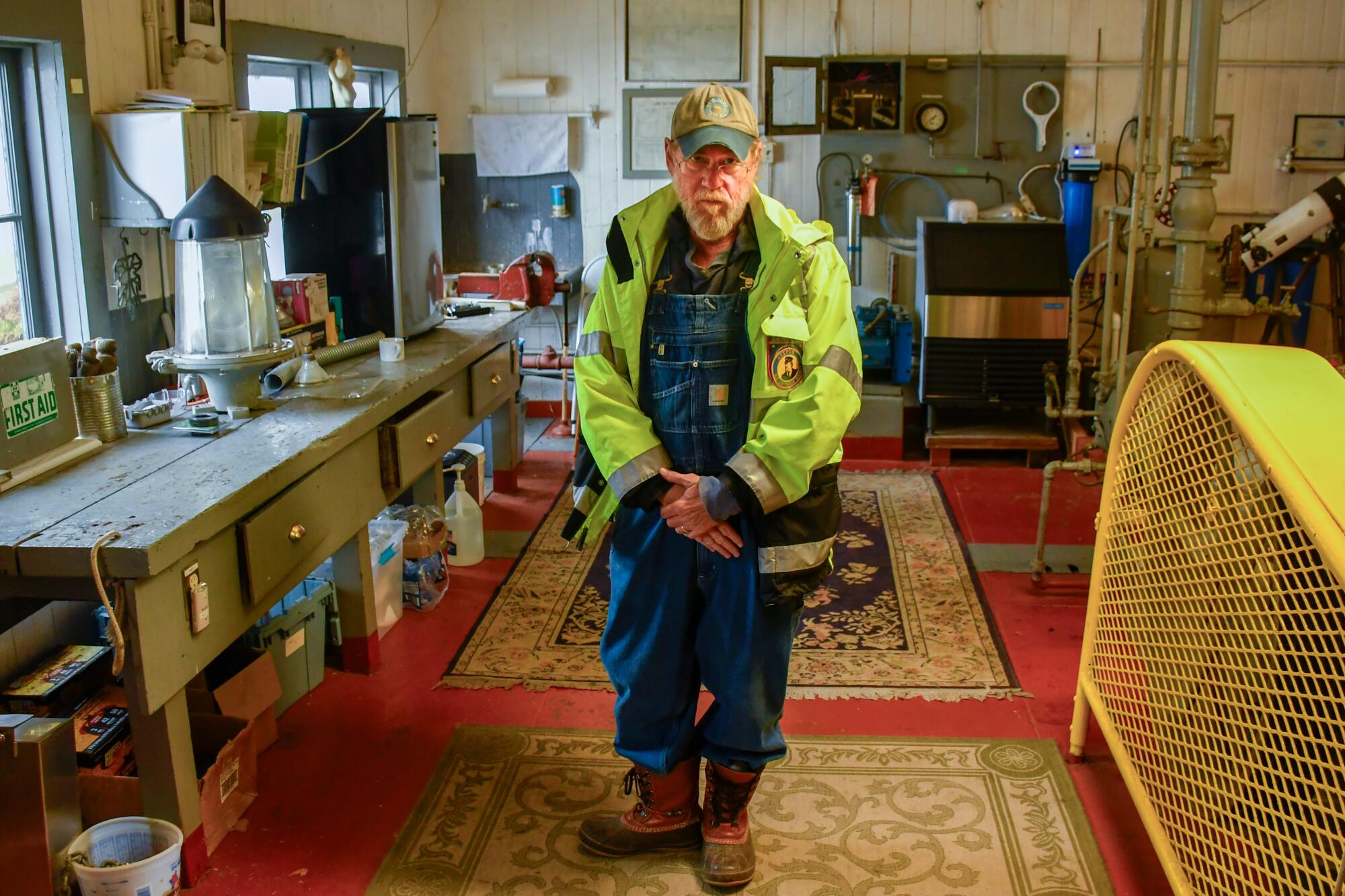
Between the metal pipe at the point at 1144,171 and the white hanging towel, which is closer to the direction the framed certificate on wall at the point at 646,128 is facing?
the metal pipe

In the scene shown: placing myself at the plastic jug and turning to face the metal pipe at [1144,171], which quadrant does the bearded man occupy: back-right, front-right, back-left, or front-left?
front-right

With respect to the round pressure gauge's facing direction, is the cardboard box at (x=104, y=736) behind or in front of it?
in front

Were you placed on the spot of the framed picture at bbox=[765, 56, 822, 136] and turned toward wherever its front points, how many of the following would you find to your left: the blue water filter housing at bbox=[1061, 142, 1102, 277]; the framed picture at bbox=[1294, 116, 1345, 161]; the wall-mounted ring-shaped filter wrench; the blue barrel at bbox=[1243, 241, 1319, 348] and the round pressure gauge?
5

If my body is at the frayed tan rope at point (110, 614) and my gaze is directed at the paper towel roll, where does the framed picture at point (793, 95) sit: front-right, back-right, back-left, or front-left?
front-right

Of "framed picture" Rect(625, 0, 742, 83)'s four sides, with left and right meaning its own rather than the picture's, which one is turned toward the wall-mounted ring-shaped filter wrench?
left

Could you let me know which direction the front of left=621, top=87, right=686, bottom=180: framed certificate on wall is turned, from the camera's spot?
facing the viewer

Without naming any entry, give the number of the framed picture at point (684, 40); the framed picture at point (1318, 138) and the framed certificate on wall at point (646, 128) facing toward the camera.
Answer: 3

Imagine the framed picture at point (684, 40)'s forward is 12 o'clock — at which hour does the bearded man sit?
The bearded man is roughly at 12 o'clock from the framed picture.

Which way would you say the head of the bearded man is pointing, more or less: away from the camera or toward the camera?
toward the camera

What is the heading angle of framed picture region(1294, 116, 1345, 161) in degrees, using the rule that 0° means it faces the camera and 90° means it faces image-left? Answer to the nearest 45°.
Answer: approximately 0°

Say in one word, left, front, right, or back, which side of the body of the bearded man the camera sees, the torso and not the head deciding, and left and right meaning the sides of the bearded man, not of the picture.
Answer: front

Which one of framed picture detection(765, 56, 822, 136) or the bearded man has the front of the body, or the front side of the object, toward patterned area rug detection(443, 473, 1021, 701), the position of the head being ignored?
the framed picture
